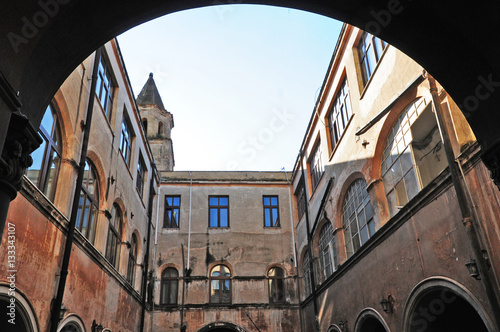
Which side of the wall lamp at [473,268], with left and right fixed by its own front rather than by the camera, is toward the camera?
left

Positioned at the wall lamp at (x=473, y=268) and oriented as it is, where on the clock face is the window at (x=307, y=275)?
The window is roughly at 2 o'clock from the wall lamp.

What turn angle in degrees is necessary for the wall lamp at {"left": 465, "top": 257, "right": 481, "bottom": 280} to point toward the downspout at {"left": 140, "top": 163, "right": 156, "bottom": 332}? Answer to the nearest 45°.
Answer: approximately 45° to its right

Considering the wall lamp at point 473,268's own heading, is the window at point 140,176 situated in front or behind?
in front

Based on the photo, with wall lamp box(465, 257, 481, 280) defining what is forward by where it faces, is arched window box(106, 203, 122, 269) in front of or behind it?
in front

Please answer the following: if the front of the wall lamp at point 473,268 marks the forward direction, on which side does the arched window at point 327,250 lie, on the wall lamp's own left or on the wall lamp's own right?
on the wall lamp's own right

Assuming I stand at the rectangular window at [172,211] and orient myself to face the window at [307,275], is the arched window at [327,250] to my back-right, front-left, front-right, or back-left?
front-right

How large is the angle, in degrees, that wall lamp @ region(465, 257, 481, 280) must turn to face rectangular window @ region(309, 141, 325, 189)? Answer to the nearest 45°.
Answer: approximately 45° to its right

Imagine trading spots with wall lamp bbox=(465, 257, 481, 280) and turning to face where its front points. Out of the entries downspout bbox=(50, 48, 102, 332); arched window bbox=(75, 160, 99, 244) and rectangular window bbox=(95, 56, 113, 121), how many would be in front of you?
3

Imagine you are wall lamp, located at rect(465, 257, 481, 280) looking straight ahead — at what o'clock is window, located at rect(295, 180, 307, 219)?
The window is roughly at 2 o'clock from the wall lamp.

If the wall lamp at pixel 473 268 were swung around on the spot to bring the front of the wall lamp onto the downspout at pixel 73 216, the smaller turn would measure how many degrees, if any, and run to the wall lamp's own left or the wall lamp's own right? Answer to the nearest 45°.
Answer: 0° — it already faces it

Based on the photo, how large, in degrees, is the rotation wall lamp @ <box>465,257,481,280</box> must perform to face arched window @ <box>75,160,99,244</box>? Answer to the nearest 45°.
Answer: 0° — it already faces it

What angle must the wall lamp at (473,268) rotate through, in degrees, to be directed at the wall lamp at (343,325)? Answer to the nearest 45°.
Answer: approximately 45° to its right

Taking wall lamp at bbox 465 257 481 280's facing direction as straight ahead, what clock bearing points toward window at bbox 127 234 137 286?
The window is roughly at 1 o'clock from the wall lamp.

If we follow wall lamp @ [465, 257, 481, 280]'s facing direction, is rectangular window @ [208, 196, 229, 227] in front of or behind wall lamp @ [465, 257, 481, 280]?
in front
